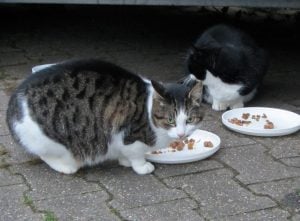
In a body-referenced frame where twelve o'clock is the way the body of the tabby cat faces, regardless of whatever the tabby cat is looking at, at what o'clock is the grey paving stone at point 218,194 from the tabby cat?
The grey paving stone is roughly at 1 o'clock from the tabby cat.

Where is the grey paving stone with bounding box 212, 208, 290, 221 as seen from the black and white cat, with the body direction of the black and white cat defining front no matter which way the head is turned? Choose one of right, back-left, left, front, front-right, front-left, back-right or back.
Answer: front-left

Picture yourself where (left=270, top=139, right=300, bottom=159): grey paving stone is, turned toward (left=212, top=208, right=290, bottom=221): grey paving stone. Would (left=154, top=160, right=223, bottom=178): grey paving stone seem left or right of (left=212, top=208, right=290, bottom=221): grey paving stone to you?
right

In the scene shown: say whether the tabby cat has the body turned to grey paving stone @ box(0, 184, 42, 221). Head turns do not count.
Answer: no

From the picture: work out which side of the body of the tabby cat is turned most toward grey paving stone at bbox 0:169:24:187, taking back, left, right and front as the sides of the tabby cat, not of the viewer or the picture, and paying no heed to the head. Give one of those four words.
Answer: back

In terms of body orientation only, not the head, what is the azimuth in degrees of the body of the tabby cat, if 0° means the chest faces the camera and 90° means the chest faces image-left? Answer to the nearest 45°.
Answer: approximately 270°

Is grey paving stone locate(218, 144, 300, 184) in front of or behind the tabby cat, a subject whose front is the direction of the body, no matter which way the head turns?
in front

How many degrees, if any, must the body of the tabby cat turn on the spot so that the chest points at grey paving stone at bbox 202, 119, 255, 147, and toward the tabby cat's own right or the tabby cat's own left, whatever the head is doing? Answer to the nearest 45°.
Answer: approximately 45° to the tabby cat's own left

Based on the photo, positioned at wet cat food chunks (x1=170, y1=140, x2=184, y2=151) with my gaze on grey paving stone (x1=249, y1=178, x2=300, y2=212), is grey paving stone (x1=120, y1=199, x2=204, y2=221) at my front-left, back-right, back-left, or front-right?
front-right

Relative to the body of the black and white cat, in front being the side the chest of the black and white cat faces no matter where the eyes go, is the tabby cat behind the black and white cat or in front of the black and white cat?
in front
